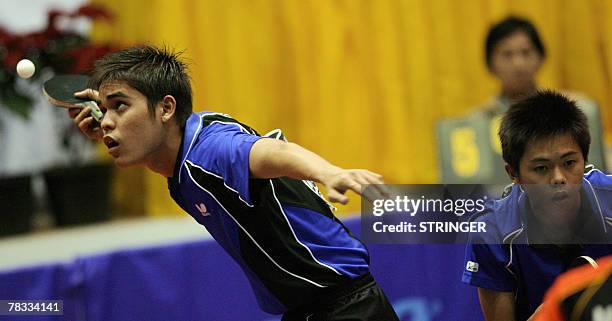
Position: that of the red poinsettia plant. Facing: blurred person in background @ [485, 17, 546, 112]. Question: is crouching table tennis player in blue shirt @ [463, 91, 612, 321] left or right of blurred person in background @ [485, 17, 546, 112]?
right

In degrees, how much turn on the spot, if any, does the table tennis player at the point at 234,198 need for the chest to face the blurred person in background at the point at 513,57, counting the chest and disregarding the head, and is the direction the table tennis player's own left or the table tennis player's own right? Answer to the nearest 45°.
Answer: approximately 135° to the table tennis player's own right

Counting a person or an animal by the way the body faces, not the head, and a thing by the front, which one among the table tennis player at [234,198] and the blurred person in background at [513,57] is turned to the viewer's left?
the table tennis player

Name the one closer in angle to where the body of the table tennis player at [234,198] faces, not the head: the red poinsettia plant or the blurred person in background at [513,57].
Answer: the red poinsettia plant

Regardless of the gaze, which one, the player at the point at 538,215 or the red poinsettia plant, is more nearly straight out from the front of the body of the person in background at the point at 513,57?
the player

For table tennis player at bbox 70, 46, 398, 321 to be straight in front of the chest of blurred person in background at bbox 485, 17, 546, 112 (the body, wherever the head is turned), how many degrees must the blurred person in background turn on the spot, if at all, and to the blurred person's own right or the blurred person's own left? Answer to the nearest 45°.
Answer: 0° — they already face them

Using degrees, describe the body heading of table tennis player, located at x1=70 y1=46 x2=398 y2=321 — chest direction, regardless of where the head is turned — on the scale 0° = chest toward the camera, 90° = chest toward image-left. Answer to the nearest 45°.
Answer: approximately 90°

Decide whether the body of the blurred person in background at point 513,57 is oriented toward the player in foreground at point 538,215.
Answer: yes

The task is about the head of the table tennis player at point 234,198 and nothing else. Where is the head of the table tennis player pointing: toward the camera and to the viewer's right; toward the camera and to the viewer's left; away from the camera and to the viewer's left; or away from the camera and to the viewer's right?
toward the camera and to the viewer's left

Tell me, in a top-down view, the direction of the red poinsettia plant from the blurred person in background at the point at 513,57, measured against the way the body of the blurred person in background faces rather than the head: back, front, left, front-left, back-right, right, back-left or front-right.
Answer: right

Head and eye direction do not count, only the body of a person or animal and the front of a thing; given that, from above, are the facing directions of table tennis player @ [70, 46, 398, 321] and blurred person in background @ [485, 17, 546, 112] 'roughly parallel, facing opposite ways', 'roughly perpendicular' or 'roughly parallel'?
roughly perpendicular

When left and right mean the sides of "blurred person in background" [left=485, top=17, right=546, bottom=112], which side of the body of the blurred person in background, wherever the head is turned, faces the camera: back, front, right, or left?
front
